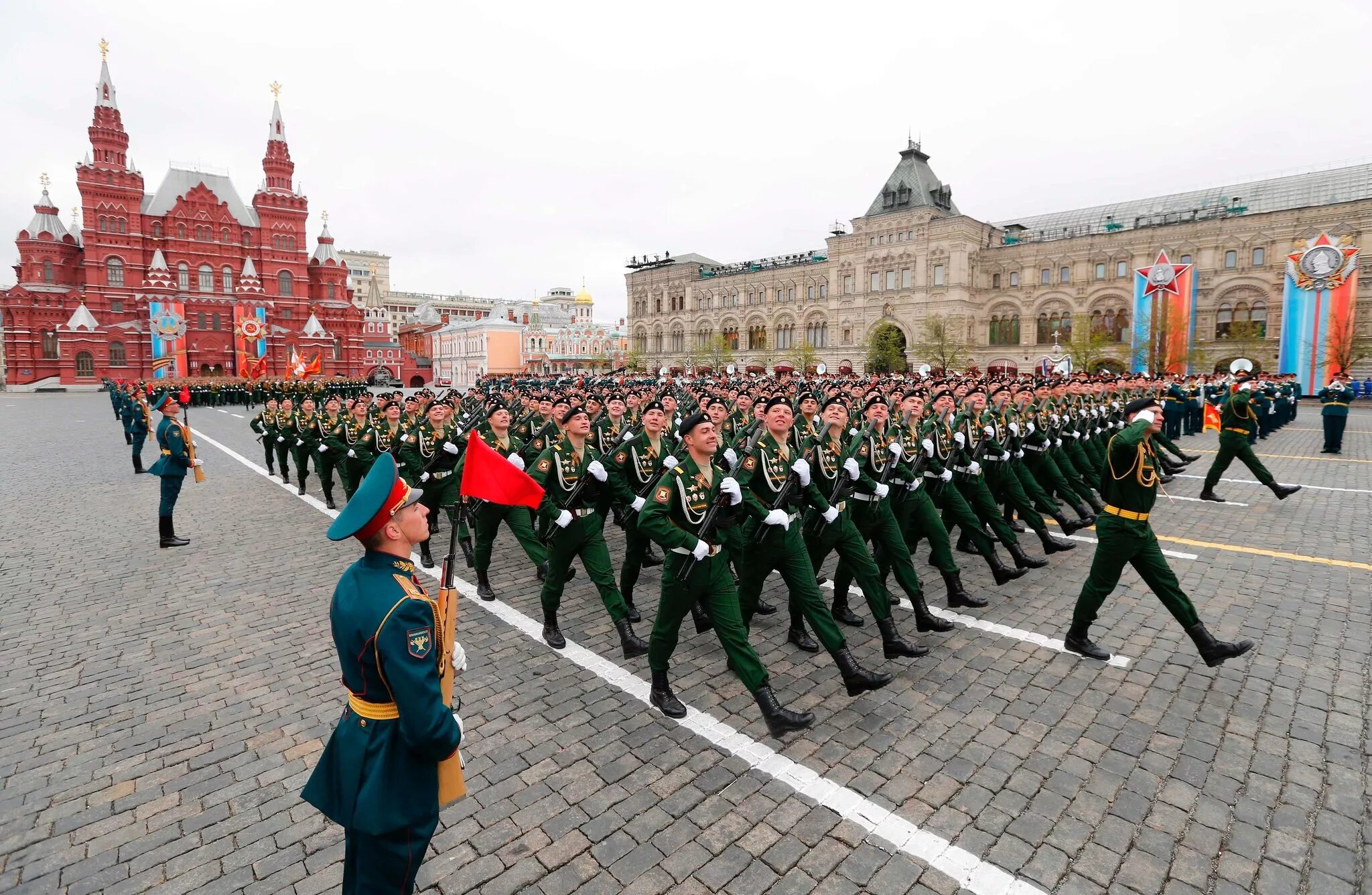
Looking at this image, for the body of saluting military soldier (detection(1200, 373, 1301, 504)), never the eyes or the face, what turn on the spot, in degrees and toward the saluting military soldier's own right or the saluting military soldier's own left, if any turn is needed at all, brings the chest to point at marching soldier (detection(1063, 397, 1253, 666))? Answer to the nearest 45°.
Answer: approximately 90° to the saluting military soldier's own right

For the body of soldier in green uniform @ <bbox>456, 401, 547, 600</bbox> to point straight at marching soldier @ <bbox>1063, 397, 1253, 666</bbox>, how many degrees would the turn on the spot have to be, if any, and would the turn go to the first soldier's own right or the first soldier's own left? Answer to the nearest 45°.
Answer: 0° — they already face them

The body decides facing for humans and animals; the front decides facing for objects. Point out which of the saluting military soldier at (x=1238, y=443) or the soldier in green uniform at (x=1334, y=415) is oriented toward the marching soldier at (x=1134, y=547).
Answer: the soldier in green uniform

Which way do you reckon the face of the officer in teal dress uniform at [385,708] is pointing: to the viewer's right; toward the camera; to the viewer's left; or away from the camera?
to the viewer's right

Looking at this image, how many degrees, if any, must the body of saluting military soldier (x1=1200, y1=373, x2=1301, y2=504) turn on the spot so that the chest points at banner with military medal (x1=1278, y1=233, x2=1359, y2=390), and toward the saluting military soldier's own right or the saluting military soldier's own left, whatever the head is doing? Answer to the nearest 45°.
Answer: approximately 90° to the saluting military soldier's own left

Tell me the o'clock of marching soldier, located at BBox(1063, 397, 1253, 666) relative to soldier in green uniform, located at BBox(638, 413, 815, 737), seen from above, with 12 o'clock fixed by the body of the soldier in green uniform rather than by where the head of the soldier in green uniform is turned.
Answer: The marching soldier is roughly at 10 o'clock from the soldier in green uniform.

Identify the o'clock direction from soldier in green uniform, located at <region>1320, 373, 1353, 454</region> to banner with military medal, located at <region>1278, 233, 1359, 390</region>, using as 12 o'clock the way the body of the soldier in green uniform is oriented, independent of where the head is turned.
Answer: The banner with military medal is roughly at 6 o'clock from the soldier in green uniform.

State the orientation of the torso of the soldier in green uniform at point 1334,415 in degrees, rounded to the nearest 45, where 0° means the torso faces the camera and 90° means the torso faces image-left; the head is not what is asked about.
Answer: approximately 0°

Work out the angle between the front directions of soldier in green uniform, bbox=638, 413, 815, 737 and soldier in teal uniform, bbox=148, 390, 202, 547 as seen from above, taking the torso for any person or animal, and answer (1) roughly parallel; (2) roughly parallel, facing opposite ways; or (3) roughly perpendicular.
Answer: roughly perpendicular

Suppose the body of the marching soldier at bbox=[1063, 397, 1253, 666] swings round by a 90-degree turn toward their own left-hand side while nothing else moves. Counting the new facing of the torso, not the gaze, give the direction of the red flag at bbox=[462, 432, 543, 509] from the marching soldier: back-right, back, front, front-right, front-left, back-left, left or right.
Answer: back-left

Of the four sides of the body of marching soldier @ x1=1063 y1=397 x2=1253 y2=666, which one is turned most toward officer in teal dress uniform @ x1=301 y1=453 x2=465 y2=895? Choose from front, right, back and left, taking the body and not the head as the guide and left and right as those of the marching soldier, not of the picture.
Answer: right

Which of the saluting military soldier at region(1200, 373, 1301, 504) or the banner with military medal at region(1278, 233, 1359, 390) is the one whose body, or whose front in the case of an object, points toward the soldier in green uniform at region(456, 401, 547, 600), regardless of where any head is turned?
the banner with military medal
